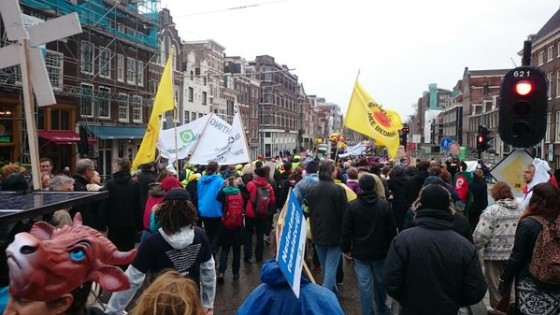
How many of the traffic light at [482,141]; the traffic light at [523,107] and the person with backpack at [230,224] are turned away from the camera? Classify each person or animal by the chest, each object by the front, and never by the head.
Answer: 1

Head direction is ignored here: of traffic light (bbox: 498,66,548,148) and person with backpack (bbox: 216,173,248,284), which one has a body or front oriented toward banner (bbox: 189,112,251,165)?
the person with backpack

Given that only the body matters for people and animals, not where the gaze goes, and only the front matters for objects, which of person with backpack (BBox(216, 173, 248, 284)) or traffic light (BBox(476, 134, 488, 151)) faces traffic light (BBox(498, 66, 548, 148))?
traffic light (BBox(476, 134, 488, 151))

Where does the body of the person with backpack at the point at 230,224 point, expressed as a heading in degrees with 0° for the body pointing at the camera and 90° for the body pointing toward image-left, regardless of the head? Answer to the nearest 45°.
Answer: approximately 180°

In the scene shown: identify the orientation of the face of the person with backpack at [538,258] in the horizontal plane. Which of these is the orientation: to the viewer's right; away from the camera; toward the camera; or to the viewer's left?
away from the camera

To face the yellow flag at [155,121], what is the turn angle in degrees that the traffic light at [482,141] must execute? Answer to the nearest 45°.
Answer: approximately 45° to its right

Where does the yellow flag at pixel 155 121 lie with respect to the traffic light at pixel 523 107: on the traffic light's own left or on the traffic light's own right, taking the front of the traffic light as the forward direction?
on the traffic light's own right

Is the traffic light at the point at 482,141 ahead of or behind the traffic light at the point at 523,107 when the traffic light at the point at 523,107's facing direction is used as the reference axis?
behind

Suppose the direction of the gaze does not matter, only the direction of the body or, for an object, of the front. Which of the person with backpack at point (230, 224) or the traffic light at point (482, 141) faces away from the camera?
the person with backpack

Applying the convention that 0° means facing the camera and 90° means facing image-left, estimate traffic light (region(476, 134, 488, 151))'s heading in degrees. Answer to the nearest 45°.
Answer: approximately 0°

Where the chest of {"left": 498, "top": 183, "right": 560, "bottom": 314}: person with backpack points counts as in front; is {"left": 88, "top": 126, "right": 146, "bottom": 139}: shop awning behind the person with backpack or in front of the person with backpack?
in front
